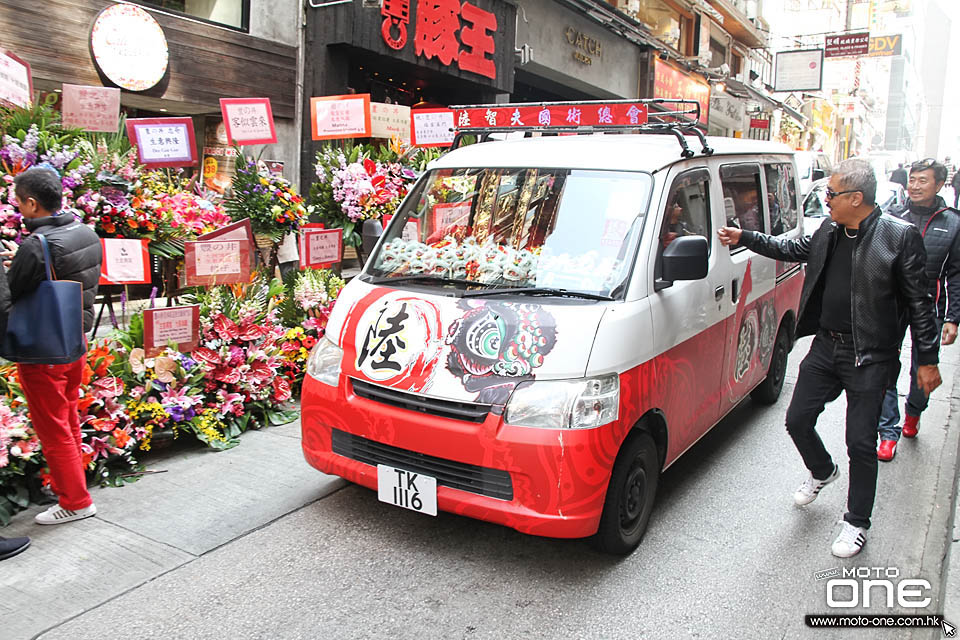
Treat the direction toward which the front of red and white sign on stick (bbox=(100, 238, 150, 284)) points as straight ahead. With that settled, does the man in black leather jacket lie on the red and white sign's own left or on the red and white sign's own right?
on the red and white sign's own left

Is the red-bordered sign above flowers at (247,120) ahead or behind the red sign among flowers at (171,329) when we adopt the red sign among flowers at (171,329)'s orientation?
behind

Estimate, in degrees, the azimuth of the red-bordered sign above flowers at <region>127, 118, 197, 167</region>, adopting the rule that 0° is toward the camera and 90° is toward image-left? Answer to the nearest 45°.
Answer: approximately 0°

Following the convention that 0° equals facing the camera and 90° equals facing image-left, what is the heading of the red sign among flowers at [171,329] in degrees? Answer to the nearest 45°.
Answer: approximately 0°

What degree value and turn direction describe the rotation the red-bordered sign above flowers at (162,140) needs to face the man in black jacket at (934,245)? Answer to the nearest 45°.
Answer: approximately 45° to its left

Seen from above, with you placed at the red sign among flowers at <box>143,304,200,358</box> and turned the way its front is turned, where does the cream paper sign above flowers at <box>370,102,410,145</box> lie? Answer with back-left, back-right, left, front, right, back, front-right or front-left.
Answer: back-left

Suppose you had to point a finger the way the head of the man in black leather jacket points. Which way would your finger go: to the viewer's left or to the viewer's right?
to the viewer's left
